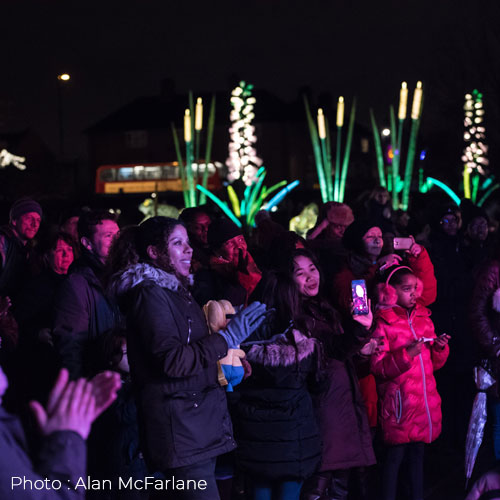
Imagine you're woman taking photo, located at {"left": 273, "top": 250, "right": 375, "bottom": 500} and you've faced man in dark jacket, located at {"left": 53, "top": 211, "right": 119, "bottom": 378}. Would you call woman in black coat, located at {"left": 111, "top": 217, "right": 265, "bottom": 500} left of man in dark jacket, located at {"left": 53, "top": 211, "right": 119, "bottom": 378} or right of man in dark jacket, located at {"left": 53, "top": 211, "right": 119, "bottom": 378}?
left

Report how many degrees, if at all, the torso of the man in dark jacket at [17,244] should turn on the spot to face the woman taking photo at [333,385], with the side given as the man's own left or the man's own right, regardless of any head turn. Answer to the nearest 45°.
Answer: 0° — they already face them

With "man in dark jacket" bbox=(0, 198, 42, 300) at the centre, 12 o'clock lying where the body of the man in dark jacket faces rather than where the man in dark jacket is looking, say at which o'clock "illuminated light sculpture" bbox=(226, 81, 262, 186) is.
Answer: The illuminated light sculpture is roughly at 8 o'clock from the man in dark jacket.

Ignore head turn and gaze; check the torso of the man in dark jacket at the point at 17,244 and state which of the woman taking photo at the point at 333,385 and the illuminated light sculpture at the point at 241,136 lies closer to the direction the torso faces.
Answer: the woman taking photo

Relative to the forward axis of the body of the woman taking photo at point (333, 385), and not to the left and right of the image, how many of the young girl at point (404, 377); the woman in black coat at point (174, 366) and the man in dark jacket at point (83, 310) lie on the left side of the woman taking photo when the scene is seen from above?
1

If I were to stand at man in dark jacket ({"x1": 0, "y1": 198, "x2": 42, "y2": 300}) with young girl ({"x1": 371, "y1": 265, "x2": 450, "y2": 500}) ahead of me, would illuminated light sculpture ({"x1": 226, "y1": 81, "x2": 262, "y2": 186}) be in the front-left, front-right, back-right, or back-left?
back-left

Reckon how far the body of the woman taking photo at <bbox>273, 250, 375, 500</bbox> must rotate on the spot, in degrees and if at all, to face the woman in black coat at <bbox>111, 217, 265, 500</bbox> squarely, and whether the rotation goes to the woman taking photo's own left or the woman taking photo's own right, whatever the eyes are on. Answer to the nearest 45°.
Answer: approximately 90° to the woman taking photo's own right

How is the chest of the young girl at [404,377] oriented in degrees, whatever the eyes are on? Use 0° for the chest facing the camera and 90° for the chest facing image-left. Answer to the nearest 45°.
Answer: approximately 315°
